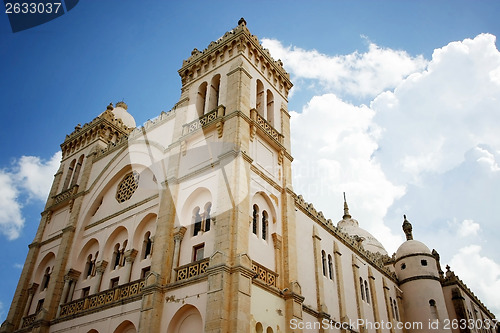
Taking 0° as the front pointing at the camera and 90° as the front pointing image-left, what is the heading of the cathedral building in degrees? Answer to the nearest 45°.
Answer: approximately 45°
